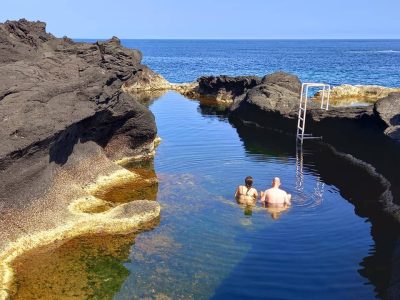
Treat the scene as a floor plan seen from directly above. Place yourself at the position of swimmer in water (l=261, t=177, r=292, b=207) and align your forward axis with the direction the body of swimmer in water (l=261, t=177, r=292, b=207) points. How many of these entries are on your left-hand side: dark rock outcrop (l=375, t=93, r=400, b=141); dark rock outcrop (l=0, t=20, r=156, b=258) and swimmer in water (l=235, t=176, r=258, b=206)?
2

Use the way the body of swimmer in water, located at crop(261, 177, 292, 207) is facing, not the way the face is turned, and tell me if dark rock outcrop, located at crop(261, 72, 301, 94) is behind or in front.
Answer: in front

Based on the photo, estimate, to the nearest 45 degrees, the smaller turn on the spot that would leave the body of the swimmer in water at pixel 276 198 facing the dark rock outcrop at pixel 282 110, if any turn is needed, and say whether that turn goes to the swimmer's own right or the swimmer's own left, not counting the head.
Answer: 0° — they already face it

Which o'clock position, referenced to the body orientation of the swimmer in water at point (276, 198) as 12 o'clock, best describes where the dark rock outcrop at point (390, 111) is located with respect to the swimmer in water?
The dark rock outcrop is roughly at 1 o'clock from the swimmer in water.

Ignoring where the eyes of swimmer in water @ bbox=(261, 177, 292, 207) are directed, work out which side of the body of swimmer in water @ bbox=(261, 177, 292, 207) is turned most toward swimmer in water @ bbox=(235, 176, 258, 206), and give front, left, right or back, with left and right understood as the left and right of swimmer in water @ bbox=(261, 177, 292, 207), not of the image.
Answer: left

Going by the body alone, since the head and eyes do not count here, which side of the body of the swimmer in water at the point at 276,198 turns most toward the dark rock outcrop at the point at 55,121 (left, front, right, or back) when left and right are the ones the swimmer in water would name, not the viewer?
left

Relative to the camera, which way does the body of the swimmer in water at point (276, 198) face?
away from the camera

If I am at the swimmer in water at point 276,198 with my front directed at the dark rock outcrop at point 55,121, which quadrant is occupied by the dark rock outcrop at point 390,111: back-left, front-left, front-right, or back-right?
back-right
